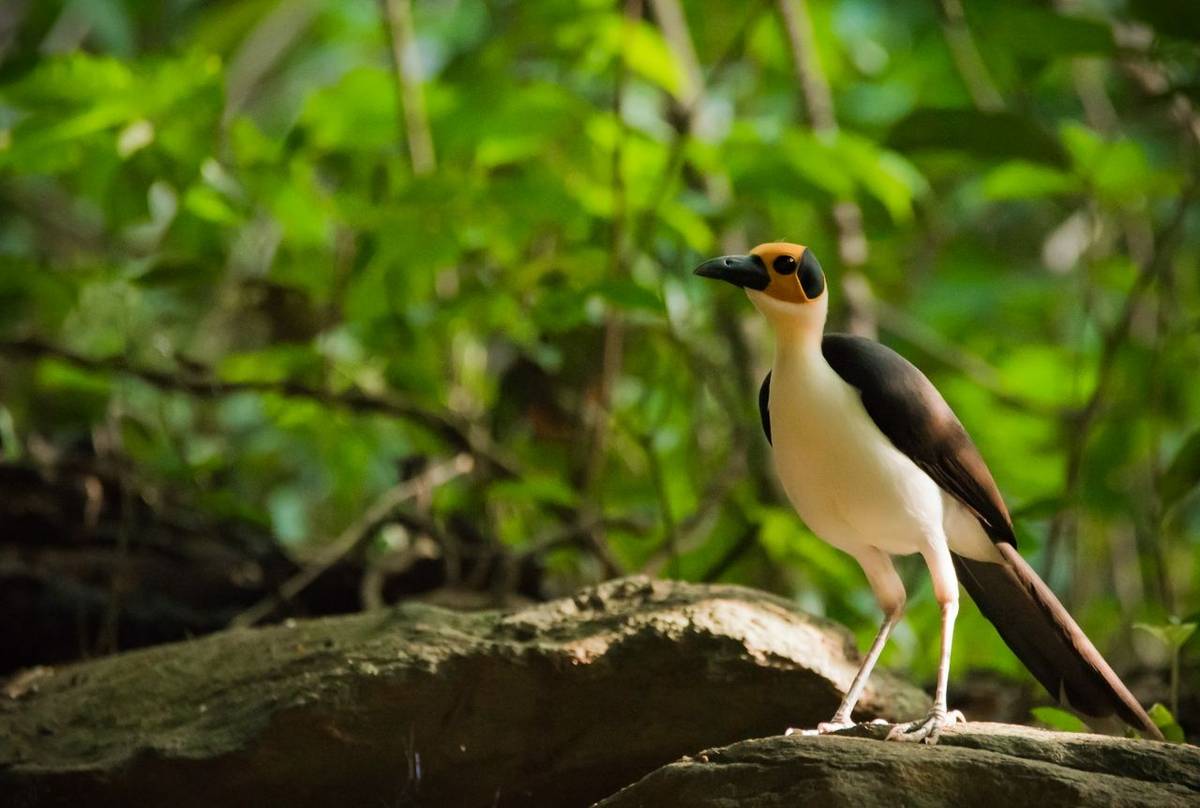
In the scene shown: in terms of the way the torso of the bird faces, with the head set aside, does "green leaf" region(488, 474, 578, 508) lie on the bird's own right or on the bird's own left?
on the bird's own right

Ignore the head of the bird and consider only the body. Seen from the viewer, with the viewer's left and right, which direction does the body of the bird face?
facing the viewer and to the left of the viewer

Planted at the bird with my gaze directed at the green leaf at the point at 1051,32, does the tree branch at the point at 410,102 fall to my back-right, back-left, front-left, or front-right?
front-left

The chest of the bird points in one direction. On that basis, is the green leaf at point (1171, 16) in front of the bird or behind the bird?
behind

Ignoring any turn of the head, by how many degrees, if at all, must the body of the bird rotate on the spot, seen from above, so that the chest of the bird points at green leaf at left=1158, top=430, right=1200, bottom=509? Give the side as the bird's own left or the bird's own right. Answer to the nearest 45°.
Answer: approximately 180°

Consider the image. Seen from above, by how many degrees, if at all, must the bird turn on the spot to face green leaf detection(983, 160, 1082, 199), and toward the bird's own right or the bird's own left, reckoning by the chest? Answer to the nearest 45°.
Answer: approximately 135° to the bird's own right

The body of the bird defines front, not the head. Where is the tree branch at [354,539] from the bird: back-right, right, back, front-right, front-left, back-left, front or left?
right

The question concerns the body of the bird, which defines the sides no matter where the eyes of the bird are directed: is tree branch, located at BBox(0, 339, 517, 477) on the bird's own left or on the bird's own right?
on the bird's own right

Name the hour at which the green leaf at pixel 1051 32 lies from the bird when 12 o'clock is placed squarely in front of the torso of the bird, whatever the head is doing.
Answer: The green leaf is roughly at 5 o'clock from the bird.
